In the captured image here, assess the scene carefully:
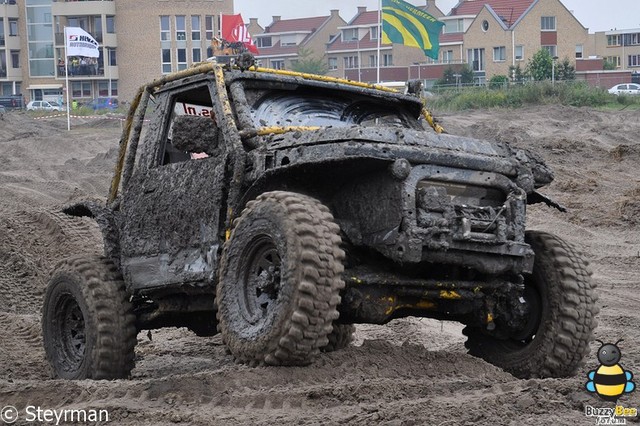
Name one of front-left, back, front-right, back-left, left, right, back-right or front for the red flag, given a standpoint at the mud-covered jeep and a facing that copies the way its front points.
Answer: back-left

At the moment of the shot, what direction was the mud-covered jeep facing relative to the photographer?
facing the viewer and to the right of the viewer

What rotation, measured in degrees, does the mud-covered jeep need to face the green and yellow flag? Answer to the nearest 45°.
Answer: approximately 135° to its left
